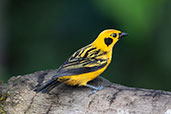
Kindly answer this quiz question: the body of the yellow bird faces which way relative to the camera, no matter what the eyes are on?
to the viewer's right
